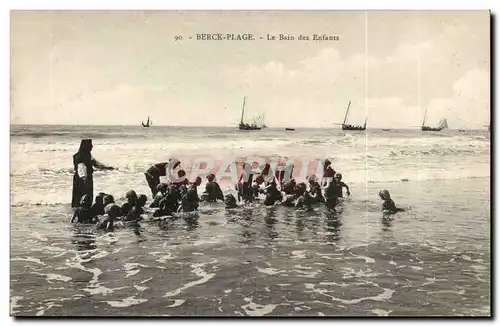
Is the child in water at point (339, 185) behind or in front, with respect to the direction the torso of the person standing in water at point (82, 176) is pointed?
in front

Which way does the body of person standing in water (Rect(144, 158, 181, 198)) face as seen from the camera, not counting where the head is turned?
to the viewer's right

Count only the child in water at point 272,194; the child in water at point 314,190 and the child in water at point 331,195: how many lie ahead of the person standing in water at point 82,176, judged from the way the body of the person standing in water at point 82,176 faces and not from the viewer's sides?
3

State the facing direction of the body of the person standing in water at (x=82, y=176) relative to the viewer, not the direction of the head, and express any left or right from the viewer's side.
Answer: facing to the right of the viewer
